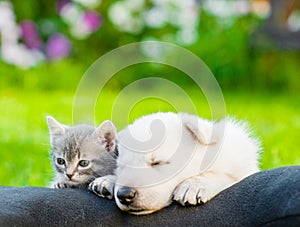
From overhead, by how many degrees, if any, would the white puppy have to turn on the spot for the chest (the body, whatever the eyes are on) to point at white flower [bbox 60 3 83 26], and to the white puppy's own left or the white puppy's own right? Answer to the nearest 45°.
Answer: approximately 135° to the white puppy's own right

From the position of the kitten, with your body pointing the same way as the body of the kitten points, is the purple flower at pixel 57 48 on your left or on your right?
on your right

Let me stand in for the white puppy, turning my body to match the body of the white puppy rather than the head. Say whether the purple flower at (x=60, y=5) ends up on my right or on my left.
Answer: on my right

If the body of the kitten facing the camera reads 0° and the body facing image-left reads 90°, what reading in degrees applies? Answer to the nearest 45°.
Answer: approximately 45°

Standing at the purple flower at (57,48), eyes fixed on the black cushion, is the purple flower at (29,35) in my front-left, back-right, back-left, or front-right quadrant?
back-right

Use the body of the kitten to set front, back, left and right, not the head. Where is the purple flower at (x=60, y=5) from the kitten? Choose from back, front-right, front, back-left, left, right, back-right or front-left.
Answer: back-right

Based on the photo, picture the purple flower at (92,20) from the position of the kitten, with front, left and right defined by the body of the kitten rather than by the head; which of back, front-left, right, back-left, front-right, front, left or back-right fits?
back-right

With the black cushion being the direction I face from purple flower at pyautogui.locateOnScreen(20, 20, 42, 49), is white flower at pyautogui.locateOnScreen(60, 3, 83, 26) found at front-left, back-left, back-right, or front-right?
back-left

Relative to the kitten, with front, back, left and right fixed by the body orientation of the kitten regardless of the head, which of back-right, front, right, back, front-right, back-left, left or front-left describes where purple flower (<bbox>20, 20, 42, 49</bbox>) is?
back-right
